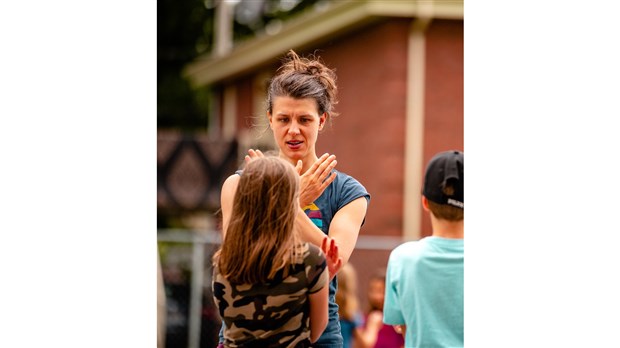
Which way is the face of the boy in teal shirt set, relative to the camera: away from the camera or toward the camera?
away from the camera

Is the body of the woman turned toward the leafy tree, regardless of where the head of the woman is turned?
no

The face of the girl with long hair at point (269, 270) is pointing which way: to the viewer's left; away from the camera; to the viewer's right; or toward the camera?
away from the camera

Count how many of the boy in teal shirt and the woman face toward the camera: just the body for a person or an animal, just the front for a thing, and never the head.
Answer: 1

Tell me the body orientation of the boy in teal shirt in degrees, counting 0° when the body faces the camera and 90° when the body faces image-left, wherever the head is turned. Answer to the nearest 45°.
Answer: approximately 180°

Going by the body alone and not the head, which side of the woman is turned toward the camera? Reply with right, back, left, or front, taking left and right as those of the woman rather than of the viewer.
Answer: front

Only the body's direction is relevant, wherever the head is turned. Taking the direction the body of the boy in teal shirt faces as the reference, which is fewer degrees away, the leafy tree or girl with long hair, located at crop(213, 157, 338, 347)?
the leafy tree

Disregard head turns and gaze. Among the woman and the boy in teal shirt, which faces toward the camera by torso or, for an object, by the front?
the woman

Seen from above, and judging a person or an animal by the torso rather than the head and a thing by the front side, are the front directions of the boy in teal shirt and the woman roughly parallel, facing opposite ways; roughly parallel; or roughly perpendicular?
roughly parallel, facing opposite ways
